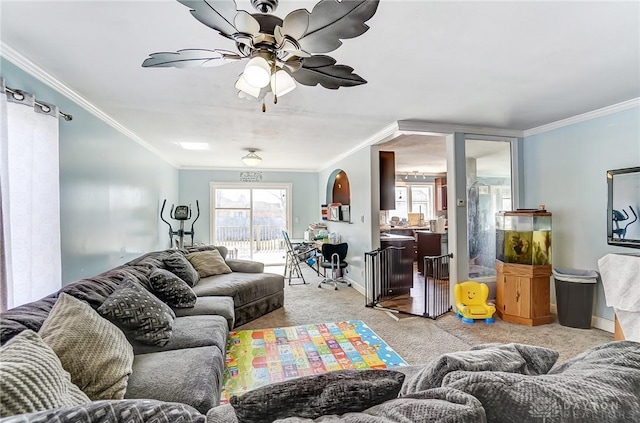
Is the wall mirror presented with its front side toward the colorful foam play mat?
yes

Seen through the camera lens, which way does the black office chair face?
facing away from the viewer

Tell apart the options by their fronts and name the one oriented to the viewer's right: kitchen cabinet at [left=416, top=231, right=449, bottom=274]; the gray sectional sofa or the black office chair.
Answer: the gray sectional sofa

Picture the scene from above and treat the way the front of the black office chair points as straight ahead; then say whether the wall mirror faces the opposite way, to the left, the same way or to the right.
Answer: to the left

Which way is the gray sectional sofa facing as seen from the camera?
to the viewer's right

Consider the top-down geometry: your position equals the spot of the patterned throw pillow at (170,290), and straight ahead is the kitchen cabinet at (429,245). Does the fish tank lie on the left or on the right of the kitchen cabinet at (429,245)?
right

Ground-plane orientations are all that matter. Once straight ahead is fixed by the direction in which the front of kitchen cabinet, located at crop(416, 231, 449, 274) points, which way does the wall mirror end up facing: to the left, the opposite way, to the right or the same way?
to the right

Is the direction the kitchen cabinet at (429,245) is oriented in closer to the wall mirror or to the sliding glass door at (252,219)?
the wall mirror
